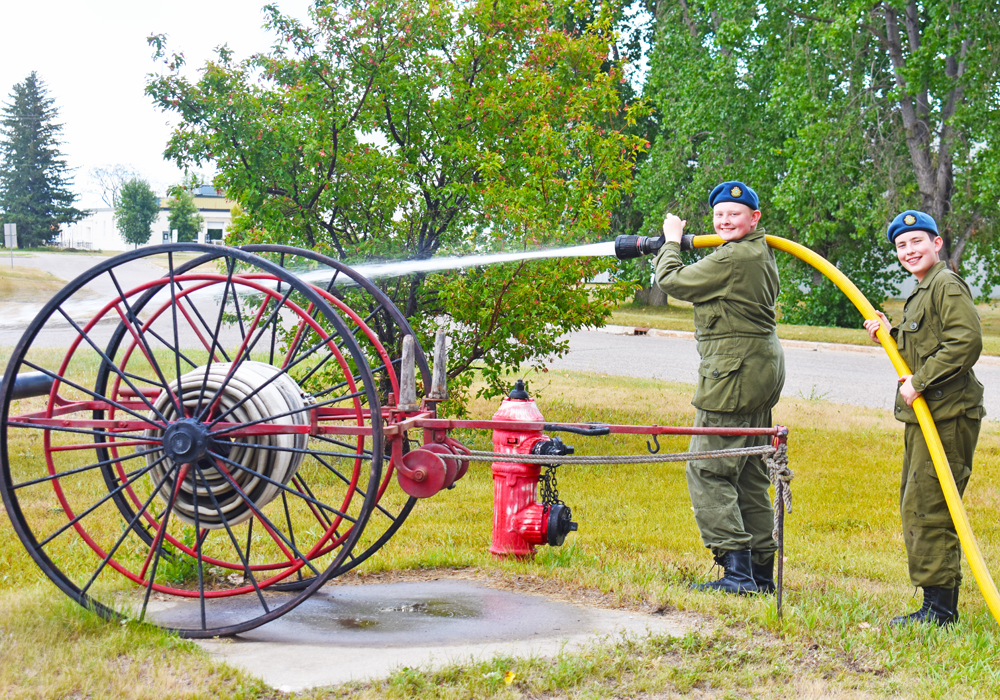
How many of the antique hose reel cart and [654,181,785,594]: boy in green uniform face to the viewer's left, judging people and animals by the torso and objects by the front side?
1

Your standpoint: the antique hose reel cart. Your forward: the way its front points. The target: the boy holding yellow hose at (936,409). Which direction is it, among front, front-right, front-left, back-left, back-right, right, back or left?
front

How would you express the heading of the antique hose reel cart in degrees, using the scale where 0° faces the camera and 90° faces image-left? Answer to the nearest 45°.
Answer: approximately 270°

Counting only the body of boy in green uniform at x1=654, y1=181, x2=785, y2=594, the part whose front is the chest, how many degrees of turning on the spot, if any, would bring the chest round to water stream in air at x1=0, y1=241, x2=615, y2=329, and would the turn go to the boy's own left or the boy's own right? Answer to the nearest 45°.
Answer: approximately 45° to the boy's own right

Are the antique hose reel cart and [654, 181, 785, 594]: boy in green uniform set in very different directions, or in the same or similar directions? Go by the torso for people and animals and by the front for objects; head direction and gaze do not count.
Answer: very different directions

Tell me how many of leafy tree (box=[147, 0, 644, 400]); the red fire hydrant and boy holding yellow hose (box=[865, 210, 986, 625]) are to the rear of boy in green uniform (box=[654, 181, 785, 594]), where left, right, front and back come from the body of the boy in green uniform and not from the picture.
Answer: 1

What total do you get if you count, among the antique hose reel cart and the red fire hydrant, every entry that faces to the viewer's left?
0

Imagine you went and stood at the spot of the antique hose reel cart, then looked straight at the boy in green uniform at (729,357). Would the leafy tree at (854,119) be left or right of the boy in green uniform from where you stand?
left

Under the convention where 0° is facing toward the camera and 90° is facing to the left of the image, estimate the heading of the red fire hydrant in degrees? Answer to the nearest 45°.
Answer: approximately 315°

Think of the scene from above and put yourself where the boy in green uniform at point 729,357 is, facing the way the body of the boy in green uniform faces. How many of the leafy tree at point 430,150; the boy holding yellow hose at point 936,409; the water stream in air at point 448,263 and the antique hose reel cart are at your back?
1

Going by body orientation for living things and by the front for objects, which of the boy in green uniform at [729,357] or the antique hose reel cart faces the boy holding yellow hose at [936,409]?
the antique hose reel cart

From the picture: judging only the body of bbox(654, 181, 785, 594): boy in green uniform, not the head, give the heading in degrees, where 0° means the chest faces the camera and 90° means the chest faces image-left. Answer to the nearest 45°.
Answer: approximately 90°
